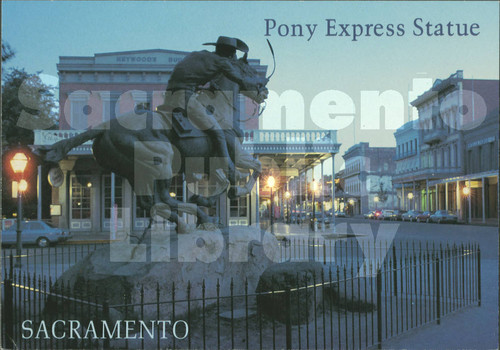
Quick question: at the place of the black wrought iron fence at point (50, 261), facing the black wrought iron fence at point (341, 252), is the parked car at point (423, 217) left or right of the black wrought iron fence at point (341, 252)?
left

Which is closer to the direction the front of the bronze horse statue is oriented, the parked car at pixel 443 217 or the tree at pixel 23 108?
the parked car

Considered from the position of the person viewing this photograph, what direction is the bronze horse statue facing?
facing to the right of the viewer

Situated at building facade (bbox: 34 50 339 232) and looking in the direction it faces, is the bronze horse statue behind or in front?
in front

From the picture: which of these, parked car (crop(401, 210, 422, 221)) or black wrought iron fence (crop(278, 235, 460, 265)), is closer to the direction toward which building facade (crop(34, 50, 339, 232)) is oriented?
the black wrought iron fence

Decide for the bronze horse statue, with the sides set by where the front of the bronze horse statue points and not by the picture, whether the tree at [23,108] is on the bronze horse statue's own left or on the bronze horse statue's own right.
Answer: on the bronze horse statue's own left

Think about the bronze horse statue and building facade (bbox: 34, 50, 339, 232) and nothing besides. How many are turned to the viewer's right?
1

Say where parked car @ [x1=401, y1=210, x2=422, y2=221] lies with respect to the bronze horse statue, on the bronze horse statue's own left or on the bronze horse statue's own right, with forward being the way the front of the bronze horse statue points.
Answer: on the bronze horse statue's own left
